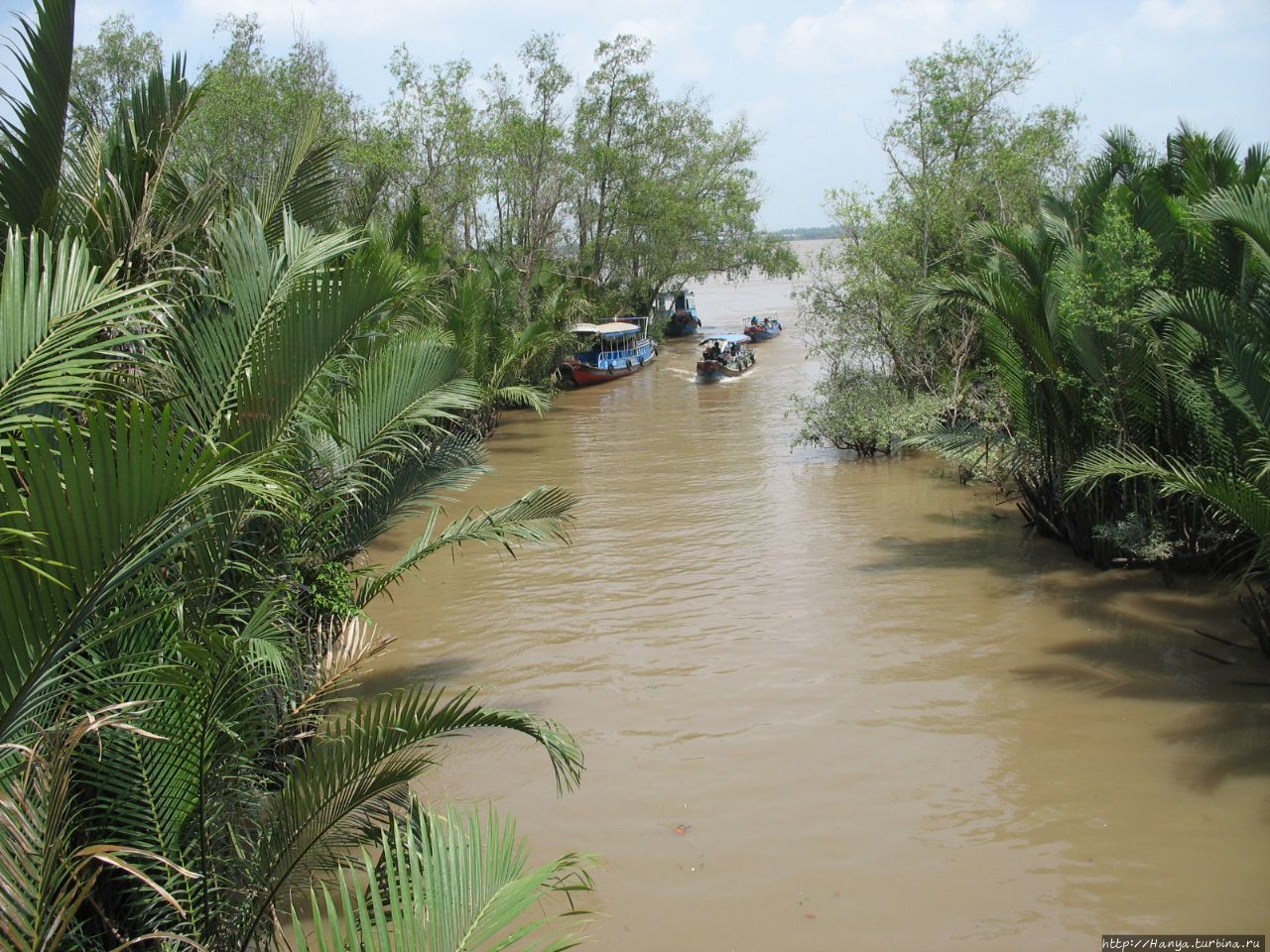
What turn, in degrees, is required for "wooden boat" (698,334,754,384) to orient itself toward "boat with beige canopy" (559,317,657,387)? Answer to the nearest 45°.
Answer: approximately 45° to its right

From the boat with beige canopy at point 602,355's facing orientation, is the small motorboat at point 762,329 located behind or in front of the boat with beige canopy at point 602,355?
behind

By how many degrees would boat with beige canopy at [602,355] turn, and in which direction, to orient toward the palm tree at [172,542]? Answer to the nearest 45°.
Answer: approximately 45° to its left

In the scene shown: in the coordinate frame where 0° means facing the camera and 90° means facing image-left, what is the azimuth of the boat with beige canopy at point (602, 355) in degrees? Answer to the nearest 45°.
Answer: approximately 45°

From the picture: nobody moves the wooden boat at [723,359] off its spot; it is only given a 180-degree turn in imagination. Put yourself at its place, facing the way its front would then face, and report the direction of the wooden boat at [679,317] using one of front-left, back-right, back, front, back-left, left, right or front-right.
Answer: front-left

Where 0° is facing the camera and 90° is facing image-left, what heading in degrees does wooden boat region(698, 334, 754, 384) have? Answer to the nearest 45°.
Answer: approximately 45°

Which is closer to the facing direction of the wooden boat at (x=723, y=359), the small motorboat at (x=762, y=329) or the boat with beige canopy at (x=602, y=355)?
the boat with beige canopy

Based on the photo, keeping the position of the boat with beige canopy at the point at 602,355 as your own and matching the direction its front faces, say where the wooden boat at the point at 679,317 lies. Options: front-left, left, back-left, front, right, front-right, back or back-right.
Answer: back-right
